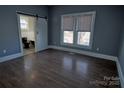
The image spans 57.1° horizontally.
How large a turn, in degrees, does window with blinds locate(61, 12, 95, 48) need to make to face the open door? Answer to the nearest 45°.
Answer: approximately 45° to its right

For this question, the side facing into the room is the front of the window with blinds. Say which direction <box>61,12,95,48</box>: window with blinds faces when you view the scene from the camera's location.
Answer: facing the viewer and to the left of the viewer
